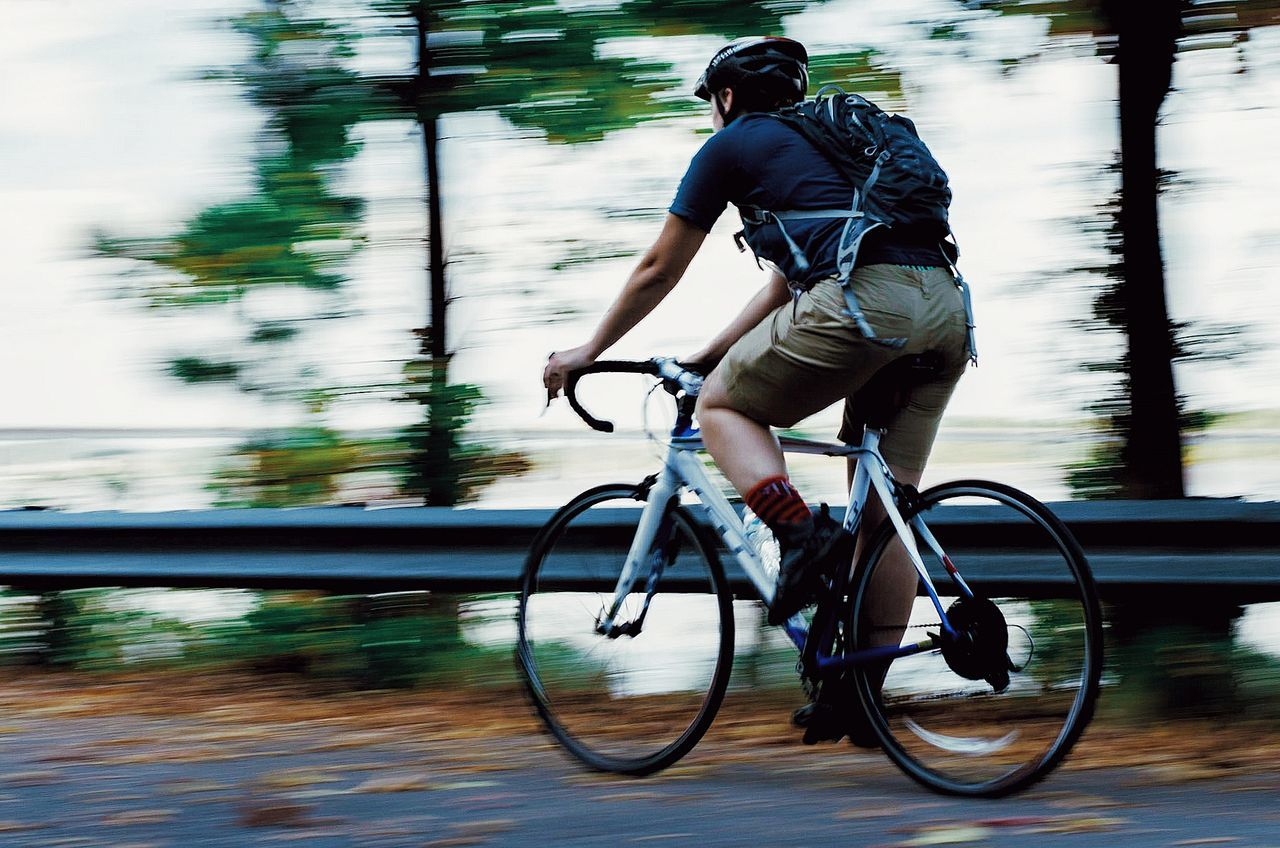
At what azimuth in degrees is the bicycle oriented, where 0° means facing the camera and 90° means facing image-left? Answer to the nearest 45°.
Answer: approximately 135°

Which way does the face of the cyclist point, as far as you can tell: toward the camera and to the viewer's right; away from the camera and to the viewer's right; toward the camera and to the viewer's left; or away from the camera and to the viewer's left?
away from the camera and to the viewer's left

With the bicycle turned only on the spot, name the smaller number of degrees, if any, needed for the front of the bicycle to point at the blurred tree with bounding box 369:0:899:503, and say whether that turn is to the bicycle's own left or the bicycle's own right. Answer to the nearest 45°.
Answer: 0° — it already faces it

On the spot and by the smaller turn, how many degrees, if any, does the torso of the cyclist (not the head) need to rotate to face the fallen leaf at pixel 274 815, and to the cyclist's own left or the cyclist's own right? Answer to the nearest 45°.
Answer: approximately 90° to the cyclist's own left

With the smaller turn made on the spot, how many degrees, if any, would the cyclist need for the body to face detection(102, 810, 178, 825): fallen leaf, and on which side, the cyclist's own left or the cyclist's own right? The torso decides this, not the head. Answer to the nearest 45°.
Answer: approximately 45° to the cyclist's own left

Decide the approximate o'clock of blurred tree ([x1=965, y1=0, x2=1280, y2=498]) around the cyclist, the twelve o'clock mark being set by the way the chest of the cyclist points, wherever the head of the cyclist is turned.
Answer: The blurred tree is roughly at 3 o'clock from the cyclist.

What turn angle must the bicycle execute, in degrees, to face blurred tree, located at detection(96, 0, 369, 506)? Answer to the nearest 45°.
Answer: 0° — it already faces it

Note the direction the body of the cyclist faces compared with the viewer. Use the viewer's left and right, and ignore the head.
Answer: facing away from the viewer and to the left of the viewer

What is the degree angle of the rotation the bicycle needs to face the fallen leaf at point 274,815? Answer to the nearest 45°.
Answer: approximately 45° to its left
